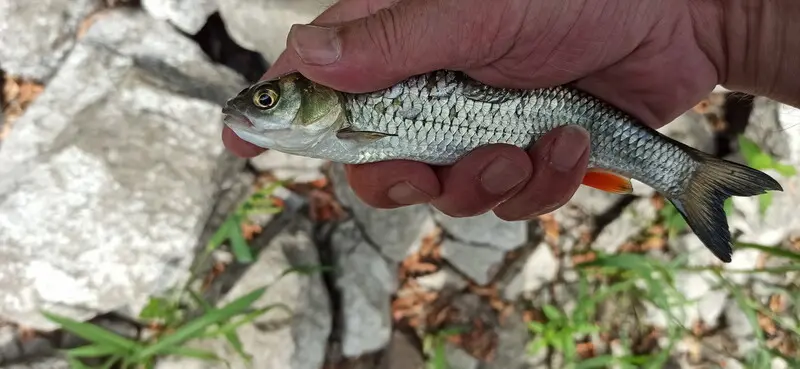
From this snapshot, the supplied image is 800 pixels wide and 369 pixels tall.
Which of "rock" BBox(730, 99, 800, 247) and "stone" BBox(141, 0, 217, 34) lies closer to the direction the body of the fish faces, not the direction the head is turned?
the stone

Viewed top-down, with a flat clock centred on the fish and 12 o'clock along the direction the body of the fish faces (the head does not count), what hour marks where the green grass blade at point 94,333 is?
The green grass blade is roughly at 12 o'clock from the fish.

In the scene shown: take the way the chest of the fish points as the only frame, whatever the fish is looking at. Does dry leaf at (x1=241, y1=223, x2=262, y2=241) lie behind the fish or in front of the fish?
in front

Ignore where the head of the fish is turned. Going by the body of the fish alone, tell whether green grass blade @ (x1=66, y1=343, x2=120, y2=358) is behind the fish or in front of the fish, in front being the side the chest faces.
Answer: in front

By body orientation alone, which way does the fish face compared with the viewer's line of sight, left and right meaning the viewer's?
facing to the left of the viewer

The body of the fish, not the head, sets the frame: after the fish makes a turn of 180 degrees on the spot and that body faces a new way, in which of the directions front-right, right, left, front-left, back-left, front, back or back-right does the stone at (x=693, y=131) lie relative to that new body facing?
front-left
